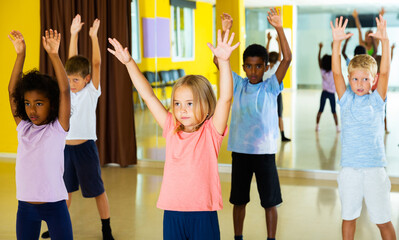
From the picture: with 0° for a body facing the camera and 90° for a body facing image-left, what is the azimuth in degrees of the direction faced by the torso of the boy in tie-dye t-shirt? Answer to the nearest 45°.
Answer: approximately 0°

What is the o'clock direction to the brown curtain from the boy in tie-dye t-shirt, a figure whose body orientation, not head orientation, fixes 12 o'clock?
The brown curtain is roughly at 5 o'clock from the boy in tie-dye t-shirt.

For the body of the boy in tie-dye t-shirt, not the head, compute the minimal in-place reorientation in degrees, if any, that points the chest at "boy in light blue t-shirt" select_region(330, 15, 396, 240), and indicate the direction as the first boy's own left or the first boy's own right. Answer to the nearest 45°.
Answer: approximately 45° to the first boy's own left

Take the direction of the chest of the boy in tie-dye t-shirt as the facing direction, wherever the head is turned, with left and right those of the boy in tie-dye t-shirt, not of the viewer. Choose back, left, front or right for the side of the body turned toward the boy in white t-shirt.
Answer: right

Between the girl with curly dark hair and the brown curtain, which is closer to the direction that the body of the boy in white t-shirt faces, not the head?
the girl with curly dark hair

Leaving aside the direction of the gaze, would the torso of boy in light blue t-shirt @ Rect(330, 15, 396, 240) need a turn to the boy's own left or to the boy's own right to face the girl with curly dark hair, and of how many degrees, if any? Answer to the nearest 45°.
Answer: approximately 45° to the boy's own right

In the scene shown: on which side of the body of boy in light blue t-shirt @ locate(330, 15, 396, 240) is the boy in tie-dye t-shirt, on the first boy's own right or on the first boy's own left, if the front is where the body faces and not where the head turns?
on the first boy's own right

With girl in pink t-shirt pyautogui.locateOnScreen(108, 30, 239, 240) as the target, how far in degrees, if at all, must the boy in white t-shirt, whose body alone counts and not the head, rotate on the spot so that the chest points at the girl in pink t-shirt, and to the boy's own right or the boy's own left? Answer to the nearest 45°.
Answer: approximately 45° to the boy's own left

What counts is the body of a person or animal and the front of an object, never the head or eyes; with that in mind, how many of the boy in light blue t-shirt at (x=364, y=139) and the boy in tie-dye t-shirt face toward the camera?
2

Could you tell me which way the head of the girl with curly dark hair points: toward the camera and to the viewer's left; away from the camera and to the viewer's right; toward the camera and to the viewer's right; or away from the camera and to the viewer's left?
toward the camera and to the viewer's left

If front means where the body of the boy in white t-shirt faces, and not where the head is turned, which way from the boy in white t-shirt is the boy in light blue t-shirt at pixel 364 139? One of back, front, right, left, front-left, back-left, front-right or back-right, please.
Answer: left

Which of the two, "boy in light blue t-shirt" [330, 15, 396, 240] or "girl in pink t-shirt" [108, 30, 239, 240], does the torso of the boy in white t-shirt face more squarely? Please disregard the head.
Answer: the girl in pink t-shirt
